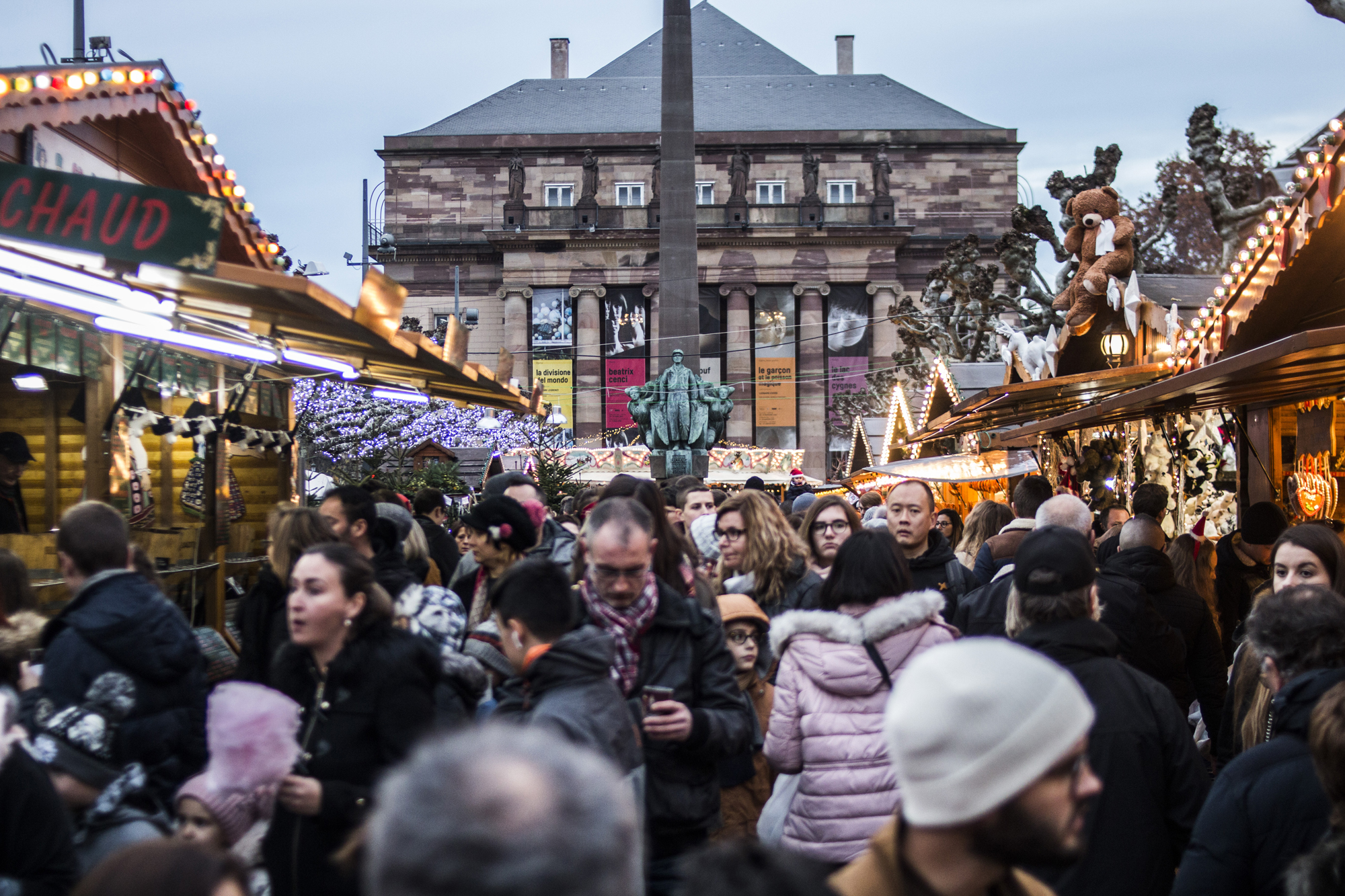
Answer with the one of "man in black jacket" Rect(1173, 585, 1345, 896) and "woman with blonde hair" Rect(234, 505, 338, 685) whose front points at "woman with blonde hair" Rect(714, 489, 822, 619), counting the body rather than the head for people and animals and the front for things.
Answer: the man in black jacket

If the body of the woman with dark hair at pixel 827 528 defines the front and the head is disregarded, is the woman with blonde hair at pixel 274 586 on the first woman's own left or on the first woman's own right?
on the first woman's own right

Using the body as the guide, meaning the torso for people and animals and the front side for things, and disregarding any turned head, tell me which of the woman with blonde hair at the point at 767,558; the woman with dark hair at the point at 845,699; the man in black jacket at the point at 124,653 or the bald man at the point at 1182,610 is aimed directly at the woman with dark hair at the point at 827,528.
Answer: the woman with dark hair at the point at 845,699

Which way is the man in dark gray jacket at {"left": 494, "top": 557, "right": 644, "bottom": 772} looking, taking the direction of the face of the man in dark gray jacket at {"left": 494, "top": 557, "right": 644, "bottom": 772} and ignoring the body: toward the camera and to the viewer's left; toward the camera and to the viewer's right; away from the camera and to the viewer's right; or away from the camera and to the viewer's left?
away from the camera and to the viewer's left

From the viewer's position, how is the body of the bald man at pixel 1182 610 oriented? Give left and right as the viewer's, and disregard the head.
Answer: facing away from the viewer

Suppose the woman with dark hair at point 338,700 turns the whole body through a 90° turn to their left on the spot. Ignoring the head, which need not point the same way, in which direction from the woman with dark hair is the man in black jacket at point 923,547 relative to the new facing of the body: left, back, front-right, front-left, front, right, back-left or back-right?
left

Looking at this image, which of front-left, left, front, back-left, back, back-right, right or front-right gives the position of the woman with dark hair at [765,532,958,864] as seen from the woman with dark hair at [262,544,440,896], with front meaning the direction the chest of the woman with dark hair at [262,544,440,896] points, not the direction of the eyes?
back-left

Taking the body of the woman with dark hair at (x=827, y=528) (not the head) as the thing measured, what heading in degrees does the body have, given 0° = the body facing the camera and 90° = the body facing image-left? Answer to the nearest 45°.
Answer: approximately 0°

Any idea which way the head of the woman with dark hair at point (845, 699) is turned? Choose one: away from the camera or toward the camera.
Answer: away from the camera

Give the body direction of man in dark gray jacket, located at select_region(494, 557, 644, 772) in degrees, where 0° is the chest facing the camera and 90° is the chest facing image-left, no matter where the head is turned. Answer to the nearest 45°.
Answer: approximately 135°

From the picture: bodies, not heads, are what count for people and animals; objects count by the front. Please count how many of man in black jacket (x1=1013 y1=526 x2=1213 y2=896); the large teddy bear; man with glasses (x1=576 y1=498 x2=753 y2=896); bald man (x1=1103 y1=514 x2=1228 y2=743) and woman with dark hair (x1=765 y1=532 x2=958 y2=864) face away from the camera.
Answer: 3

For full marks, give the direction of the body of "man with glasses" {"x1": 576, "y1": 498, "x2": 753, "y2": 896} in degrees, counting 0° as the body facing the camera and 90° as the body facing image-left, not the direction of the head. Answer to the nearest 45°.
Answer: approximately 0°

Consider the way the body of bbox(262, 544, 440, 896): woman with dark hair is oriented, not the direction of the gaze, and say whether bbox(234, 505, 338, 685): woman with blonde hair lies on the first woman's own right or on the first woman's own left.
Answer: on the first woman's own right

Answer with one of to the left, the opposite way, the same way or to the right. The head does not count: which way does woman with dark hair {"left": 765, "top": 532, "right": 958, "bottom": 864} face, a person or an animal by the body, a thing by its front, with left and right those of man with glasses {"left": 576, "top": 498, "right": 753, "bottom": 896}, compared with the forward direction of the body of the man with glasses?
the opposite way

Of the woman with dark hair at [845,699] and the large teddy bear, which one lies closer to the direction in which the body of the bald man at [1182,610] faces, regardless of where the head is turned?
the large teddy bear

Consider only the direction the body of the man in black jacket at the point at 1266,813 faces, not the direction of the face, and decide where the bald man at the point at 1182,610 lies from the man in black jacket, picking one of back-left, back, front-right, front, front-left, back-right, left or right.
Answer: front-right
